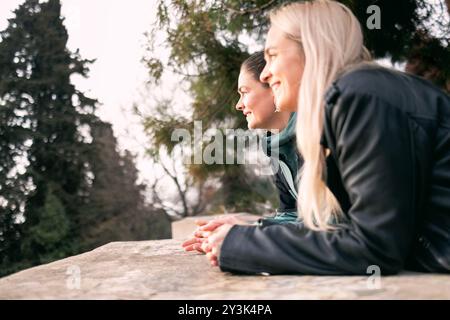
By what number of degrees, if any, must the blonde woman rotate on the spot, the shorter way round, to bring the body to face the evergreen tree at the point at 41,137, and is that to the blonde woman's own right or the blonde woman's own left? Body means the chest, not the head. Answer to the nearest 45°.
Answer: approximately 45° to the blonde woman's own right

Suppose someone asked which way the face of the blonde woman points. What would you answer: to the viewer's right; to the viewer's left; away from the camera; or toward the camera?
to the viewer's left

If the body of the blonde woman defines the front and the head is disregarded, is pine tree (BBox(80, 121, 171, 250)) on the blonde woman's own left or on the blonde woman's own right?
on the blonde woman's own right

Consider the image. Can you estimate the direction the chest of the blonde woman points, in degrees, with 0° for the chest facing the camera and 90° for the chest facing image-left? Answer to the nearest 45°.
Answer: approximately 90°
